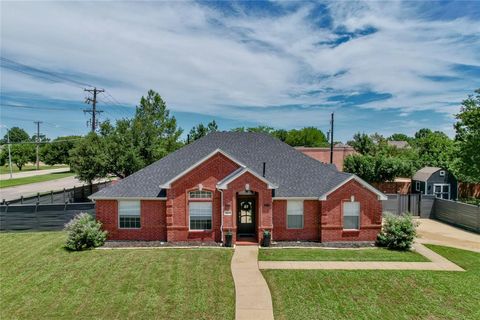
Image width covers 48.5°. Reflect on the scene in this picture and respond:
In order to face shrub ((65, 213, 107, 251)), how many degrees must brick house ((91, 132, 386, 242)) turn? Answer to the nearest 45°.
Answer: approximately 90° to its right

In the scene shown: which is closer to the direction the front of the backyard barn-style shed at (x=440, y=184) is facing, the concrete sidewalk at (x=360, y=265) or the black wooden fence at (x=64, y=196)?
the concrete sidewalk

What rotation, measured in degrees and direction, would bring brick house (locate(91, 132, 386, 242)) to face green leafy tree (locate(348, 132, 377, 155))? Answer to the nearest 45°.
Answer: approximately 135° to its left

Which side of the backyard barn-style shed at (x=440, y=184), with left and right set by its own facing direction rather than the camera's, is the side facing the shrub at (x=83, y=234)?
right

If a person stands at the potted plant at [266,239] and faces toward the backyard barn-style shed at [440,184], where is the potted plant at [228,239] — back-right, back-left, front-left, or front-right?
back-left

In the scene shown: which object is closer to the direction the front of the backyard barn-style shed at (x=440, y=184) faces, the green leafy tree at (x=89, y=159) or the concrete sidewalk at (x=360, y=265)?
the concrete sidewalk

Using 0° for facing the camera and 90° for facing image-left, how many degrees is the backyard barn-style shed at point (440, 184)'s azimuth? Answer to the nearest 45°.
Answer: approximately 315°

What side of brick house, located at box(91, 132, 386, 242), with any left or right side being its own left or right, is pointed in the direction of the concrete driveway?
left

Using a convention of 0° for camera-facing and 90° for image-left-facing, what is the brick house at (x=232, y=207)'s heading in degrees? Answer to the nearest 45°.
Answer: approximately 0°
